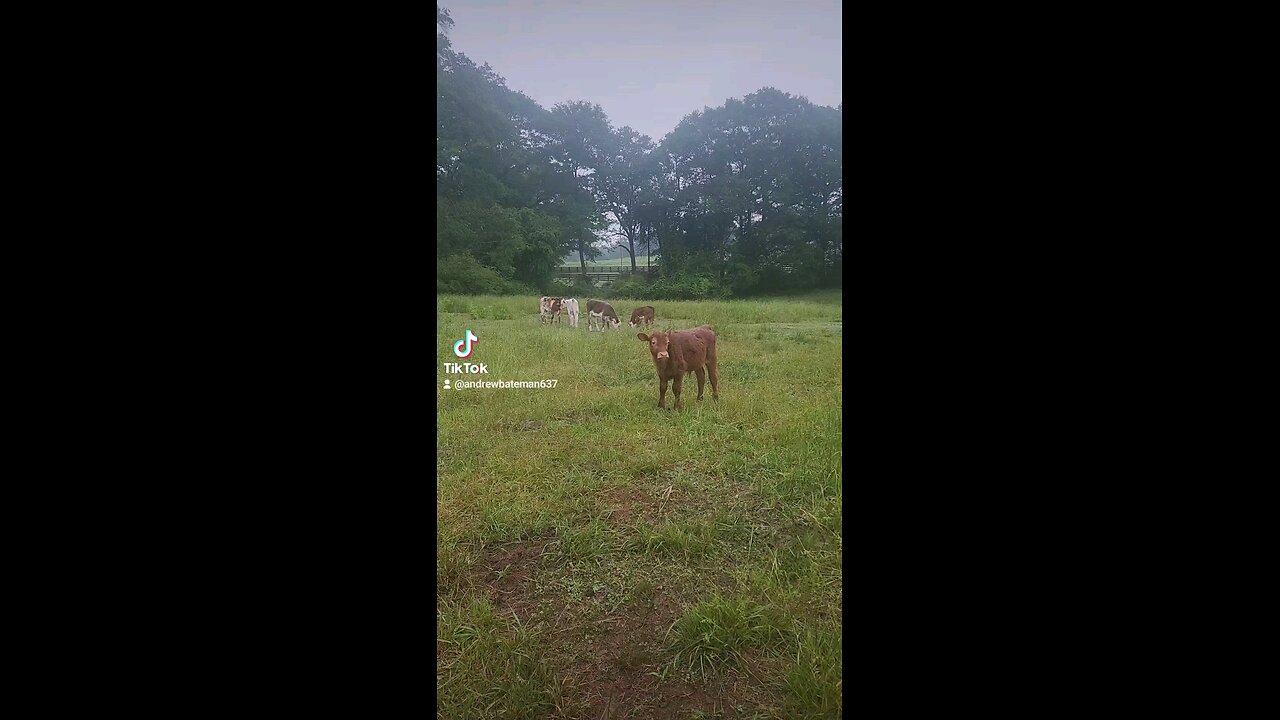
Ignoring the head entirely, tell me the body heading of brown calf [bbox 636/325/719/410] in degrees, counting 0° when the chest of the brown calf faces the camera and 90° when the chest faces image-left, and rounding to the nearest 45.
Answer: approximately 45°

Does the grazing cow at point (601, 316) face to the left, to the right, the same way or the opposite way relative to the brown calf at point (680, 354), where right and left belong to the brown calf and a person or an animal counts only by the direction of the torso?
to the left
